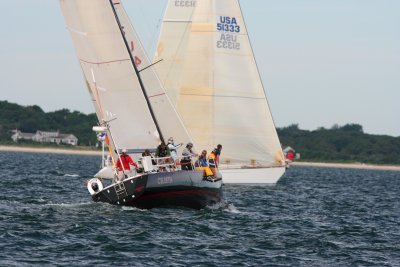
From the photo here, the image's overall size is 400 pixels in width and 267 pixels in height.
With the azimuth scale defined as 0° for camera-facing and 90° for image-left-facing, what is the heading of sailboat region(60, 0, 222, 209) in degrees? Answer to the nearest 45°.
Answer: approximately 225°

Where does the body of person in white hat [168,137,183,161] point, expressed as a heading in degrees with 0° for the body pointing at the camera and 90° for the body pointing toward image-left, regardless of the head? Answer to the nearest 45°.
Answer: approximately 315°

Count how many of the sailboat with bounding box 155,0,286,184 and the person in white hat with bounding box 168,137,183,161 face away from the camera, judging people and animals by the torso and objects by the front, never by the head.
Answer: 0

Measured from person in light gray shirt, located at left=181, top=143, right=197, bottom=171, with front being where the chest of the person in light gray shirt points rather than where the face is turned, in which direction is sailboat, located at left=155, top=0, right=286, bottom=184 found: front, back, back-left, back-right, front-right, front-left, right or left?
back-left

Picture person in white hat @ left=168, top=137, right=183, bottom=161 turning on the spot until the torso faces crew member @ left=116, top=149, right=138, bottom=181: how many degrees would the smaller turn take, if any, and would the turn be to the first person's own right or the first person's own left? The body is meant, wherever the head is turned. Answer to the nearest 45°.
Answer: approximately 135° to the first person's own right
